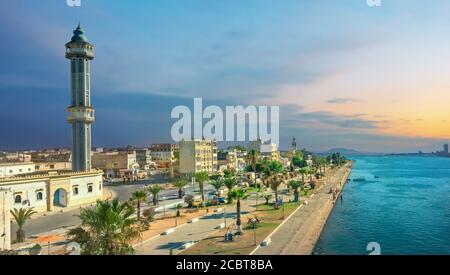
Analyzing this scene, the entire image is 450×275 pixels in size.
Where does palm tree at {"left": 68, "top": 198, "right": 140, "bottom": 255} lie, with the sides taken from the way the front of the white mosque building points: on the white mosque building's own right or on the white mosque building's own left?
on the white mosque building's own right

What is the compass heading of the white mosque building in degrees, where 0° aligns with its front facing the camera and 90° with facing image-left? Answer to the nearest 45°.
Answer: approximately 315°

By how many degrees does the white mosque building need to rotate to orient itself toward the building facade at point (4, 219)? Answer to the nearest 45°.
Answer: approximately 45° to its right

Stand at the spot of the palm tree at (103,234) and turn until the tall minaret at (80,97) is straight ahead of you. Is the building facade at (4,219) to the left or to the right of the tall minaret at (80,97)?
left
